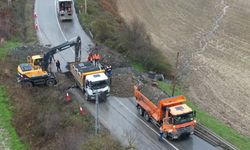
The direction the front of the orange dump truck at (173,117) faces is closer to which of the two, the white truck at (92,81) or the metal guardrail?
the metal guardrail

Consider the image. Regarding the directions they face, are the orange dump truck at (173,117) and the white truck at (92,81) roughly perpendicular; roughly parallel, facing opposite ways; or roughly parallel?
roughly parallel

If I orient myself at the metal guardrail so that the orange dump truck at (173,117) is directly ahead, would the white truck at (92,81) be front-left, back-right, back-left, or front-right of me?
front-right

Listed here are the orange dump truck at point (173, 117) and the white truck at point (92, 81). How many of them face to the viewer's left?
0

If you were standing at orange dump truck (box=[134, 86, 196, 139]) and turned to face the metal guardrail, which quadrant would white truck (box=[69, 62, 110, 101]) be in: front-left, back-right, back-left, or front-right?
back-left

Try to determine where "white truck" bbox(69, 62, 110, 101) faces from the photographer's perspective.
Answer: facing the viewer and to the right of the viewer

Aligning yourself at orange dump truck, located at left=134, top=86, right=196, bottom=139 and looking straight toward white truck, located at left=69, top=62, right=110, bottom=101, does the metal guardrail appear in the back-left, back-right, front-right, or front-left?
back-right

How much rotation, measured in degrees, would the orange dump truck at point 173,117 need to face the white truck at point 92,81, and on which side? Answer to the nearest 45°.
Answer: approximately 180°

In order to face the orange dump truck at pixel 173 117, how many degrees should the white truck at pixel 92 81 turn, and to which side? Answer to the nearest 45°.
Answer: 0° — it already faces it

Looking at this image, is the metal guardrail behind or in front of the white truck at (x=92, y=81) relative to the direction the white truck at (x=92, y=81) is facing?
in front
